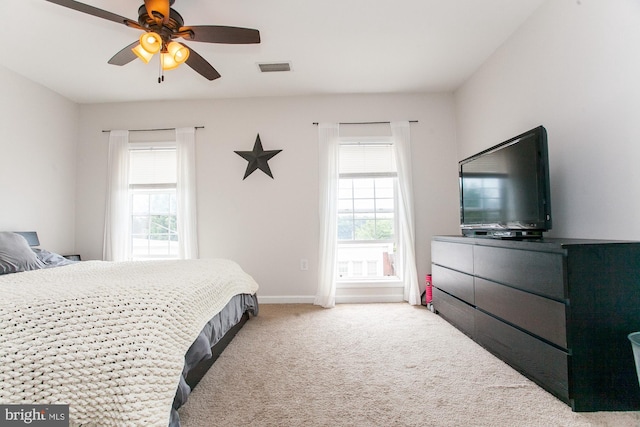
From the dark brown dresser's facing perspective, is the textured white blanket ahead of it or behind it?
ahead

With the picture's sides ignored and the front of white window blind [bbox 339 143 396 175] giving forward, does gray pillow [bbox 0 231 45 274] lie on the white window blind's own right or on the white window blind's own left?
on the white window blind's own right

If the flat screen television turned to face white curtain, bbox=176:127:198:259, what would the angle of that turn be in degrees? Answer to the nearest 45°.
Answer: approximately 45° to its right

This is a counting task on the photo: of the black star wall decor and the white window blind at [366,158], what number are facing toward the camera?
2

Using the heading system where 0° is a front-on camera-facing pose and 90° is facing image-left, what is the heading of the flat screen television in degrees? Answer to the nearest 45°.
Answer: approximately 45°

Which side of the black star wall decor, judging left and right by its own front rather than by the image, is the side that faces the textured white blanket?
front

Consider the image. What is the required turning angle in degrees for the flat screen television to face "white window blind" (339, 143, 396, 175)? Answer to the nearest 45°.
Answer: approximately 90° to its right

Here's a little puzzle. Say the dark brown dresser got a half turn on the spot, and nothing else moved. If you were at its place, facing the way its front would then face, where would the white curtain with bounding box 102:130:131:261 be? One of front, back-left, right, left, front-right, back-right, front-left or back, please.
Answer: back-left

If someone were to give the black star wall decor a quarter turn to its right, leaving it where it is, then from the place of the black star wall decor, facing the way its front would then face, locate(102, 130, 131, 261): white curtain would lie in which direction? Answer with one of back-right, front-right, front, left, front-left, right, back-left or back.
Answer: front

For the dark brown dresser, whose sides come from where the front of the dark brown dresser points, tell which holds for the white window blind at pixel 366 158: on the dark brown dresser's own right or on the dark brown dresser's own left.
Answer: on the dark brown dresser's own right
